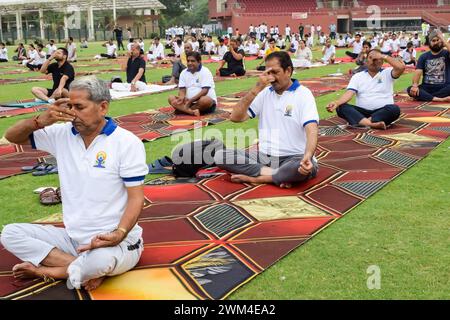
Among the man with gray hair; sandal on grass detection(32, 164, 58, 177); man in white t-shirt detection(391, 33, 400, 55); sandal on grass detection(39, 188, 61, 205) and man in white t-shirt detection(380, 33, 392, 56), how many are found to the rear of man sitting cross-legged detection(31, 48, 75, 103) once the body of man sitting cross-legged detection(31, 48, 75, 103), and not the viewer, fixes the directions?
2

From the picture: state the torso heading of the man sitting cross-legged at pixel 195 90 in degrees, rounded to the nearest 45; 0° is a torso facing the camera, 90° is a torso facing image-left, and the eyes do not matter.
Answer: approximately 45°

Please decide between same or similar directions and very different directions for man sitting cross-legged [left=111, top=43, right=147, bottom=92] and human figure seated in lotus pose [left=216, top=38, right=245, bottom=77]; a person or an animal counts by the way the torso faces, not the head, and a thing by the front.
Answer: same or similar directions

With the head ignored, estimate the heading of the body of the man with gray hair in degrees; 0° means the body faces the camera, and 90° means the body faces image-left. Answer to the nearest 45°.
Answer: approximately 45°

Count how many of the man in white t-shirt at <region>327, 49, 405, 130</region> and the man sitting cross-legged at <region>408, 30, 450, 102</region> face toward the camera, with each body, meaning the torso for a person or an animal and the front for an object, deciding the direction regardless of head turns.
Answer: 2

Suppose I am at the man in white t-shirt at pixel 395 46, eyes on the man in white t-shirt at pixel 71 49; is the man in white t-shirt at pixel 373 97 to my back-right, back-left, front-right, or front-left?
front-left

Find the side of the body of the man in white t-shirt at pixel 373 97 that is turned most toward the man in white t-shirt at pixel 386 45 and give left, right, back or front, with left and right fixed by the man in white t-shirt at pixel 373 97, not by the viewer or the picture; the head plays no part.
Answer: back

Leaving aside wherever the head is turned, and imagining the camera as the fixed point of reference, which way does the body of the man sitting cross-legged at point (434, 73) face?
toward the camera

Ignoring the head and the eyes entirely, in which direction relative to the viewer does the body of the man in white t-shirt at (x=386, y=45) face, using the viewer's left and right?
facing the viewer and to the left of the viewer

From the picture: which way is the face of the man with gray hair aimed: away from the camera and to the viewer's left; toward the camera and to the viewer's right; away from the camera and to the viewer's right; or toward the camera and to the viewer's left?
toward the camera and to the viewer's left

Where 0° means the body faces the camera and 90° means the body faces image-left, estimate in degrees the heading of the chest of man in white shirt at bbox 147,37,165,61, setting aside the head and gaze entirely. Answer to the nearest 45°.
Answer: approximately 45°

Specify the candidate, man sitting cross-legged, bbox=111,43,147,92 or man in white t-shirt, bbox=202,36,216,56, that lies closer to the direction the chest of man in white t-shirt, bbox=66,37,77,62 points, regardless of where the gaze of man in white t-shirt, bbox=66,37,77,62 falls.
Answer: the man sitting cross-legged

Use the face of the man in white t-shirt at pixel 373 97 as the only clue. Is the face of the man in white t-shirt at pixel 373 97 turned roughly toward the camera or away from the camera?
toward the camera
